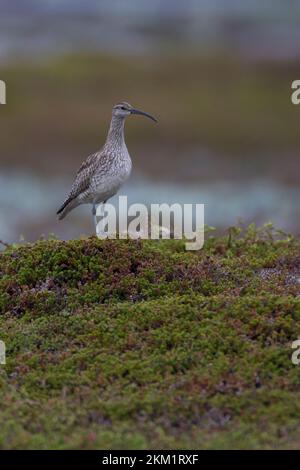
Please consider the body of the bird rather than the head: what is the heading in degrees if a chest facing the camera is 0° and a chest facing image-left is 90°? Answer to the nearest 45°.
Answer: approximately 270°
